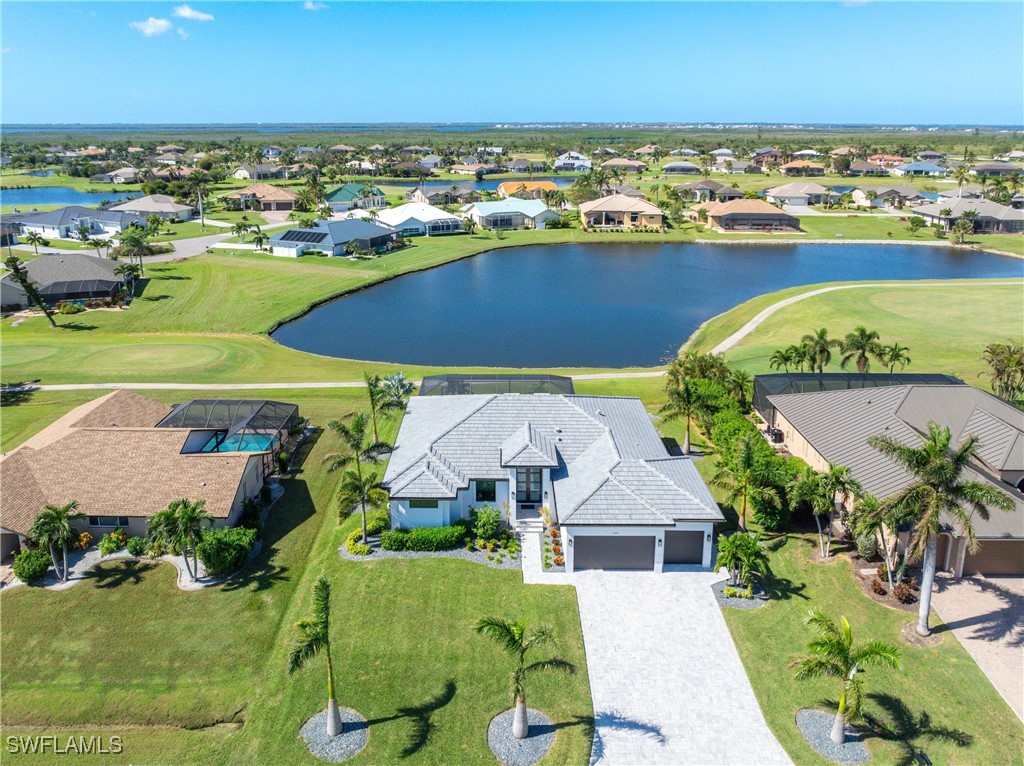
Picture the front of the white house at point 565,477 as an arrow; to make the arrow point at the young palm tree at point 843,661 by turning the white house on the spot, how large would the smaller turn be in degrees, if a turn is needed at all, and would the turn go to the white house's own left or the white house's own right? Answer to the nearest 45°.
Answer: approximately 45° to the white house's own left

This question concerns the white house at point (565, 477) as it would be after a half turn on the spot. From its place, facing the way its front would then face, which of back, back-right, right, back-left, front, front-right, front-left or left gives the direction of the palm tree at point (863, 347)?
front-right

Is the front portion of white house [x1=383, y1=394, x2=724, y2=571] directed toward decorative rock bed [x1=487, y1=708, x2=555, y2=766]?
yes

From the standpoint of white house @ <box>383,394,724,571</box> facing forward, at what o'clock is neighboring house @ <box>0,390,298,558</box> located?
The neighboring house is roughly at 3 o'clock from the white house.

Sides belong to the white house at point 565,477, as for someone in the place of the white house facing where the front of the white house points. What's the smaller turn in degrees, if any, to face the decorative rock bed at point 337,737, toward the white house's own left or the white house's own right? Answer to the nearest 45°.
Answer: approximately 45° to the white house's own right

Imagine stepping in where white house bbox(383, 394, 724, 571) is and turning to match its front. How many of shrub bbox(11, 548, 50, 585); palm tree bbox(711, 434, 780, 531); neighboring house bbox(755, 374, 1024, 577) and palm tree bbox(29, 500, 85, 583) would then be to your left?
2

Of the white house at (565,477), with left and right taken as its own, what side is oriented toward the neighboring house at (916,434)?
left

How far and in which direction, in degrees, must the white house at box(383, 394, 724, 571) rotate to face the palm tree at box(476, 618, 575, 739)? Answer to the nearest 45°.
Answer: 0° — it already faces it

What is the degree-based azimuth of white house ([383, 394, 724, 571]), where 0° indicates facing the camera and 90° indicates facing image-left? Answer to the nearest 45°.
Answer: approximately 0°
